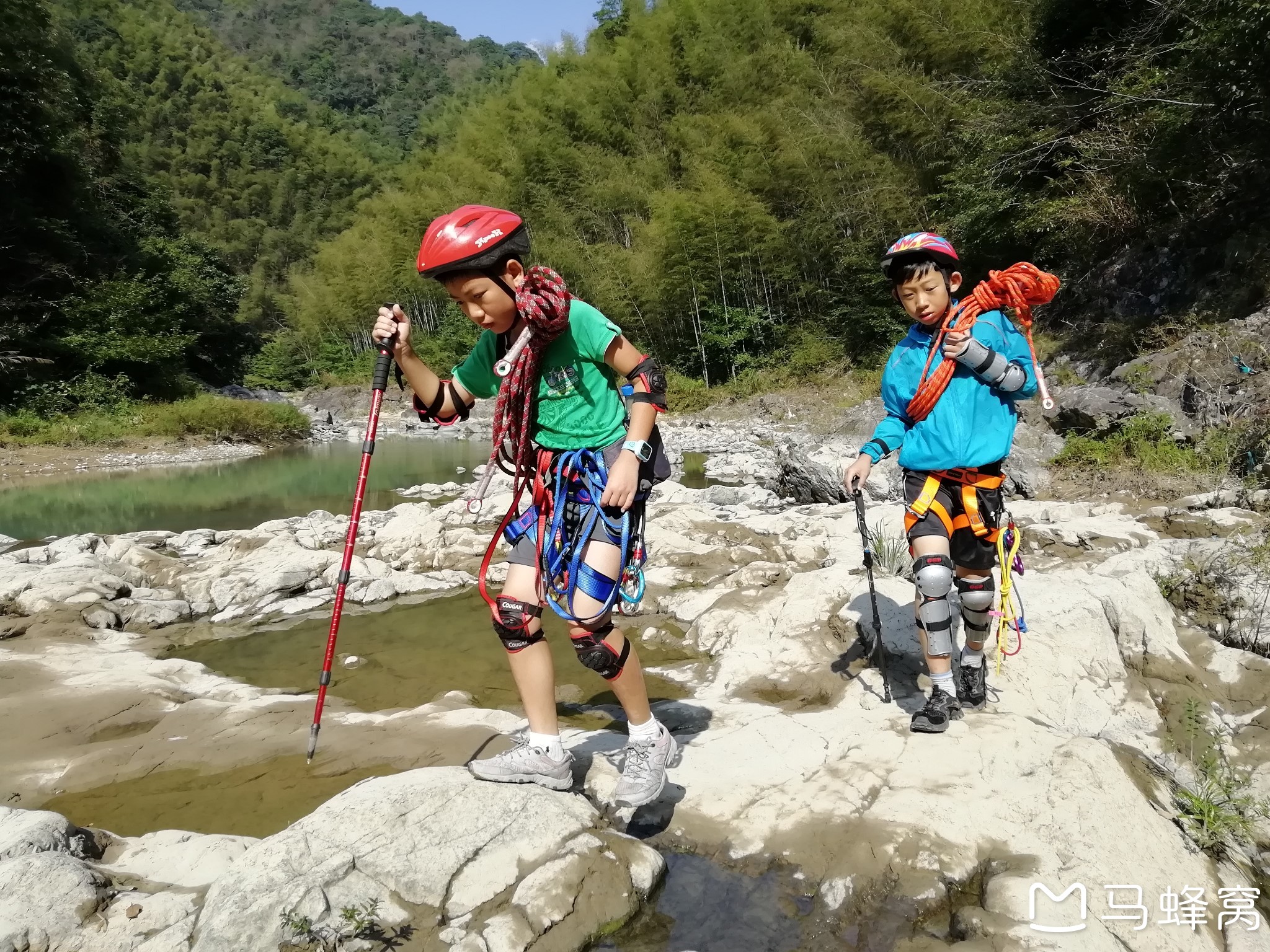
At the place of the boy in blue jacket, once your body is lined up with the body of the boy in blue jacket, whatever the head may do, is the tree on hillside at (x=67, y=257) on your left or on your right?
on your right

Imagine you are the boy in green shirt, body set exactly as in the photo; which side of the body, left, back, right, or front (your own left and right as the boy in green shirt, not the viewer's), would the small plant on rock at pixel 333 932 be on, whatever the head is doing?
front

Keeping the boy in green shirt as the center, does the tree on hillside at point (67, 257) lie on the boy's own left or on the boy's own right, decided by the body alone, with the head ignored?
on the boy's own right

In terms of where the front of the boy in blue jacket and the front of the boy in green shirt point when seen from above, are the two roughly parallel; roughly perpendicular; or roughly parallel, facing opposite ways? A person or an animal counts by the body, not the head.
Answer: roughly parallel

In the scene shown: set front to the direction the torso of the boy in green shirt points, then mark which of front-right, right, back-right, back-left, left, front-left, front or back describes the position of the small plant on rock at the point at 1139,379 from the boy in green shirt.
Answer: back

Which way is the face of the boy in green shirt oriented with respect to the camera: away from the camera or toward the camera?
toward the camera

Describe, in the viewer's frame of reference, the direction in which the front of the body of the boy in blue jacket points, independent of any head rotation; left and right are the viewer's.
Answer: facing the viewer

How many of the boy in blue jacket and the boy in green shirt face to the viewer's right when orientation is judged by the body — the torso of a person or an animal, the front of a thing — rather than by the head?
0

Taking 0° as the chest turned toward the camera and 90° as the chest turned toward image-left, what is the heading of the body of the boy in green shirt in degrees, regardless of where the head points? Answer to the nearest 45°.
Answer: approximately 45°

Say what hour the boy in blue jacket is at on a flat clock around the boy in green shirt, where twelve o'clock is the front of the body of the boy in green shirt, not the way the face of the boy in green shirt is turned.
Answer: The boy in blue jacket is roughly at 7 o'clock from the boy in green shirt.

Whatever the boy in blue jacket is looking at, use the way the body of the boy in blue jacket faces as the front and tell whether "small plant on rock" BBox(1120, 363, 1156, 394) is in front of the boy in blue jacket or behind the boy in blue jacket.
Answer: behind

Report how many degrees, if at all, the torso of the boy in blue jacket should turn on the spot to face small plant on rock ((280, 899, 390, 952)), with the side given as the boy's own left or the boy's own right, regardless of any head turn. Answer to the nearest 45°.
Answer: approximately 45° to the boy's own right

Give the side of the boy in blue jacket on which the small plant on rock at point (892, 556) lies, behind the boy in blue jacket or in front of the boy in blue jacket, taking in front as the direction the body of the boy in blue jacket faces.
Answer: behind
